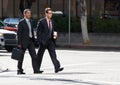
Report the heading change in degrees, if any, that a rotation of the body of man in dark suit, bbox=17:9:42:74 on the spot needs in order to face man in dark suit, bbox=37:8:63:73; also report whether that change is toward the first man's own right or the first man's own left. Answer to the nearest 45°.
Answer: approximately 45° to the first man's own left

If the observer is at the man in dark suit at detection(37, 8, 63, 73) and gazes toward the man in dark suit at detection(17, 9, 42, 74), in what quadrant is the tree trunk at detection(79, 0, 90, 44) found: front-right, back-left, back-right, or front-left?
back-right

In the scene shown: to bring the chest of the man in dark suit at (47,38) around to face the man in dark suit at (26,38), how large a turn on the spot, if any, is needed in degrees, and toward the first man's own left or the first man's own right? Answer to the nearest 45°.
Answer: approximately 135° to the first man's own right

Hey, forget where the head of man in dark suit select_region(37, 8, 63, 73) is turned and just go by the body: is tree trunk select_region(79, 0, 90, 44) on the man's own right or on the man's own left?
on the man's own left

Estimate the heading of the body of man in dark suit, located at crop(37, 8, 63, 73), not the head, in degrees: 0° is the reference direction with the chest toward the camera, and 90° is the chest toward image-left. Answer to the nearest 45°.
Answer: approximately 315°

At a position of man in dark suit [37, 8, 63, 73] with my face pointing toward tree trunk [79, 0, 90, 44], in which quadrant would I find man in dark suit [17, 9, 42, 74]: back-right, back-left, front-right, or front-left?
back-left

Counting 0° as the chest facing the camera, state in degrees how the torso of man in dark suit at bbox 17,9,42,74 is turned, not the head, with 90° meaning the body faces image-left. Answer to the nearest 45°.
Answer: approximately 315°

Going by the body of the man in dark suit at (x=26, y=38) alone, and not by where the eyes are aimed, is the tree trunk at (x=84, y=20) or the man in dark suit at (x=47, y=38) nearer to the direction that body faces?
the man in dark suit
